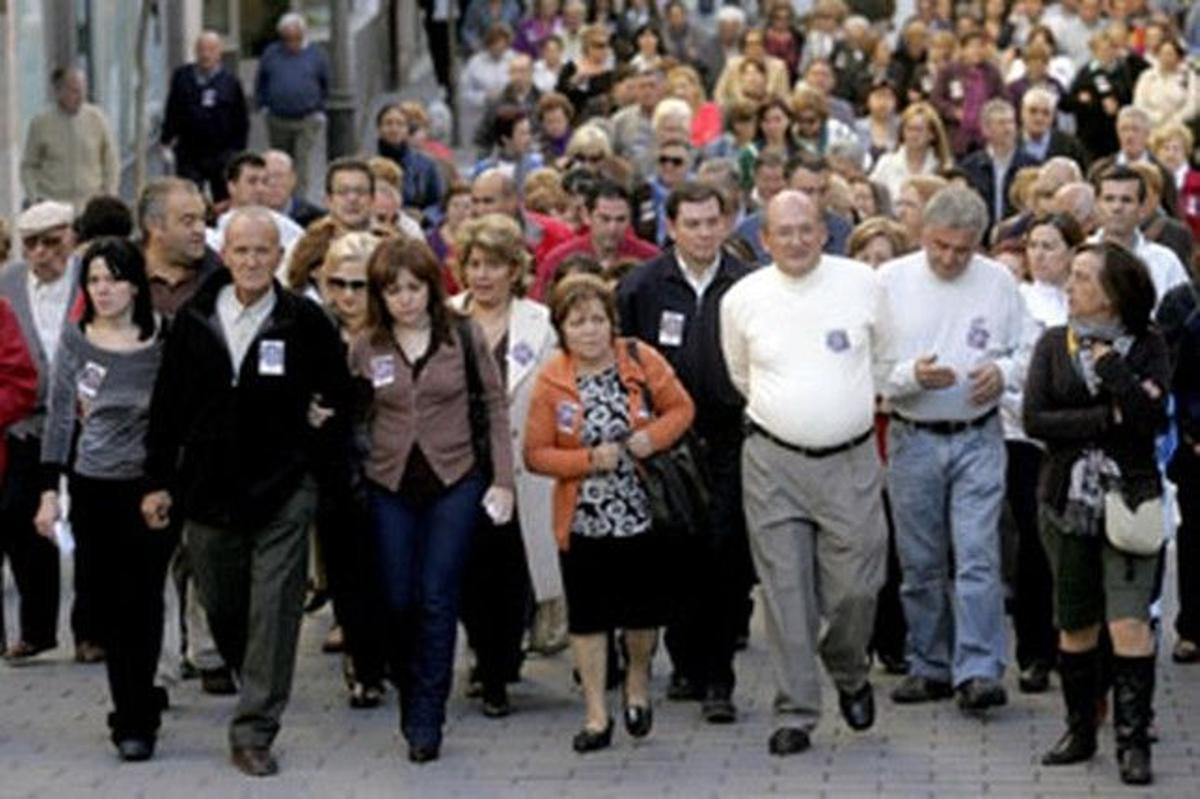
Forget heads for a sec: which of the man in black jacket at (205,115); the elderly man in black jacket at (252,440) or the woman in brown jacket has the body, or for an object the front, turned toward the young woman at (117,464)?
the man in black jacket

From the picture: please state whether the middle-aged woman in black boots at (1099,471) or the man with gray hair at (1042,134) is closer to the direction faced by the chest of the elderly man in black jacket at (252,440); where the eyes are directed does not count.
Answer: the middle-aged woman in black boots

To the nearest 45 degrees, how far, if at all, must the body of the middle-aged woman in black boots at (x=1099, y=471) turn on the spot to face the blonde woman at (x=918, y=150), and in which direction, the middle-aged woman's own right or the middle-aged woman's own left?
approximately 135° to the middle-aged woman's own right

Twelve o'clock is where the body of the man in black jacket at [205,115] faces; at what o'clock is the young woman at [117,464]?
The young woman is roughly at 12 o'clock from the man in black jacket.

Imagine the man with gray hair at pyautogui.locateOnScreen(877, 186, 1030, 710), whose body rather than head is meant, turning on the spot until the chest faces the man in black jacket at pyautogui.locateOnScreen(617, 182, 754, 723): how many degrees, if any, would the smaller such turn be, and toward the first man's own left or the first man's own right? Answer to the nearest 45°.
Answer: approximately 90° to the first man's own right

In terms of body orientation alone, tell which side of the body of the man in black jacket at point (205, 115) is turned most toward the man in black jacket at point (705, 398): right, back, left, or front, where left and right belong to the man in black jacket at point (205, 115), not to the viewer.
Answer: front

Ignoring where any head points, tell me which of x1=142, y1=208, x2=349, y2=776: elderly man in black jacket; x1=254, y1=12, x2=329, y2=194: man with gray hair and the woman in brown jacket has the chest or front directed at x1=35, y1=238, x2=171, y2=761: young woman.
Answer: the man with gray hair

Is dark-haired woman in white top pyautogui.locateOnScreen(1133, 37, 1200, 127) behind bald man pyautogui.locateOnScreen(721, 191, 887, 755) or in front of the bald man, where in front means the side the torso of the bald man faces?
behind

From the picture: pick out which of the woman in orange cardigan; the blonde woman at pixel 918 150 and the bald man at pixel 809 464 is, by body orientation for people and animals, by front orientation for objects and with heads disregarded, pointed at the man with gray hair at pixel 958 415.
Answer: the blonde woman
